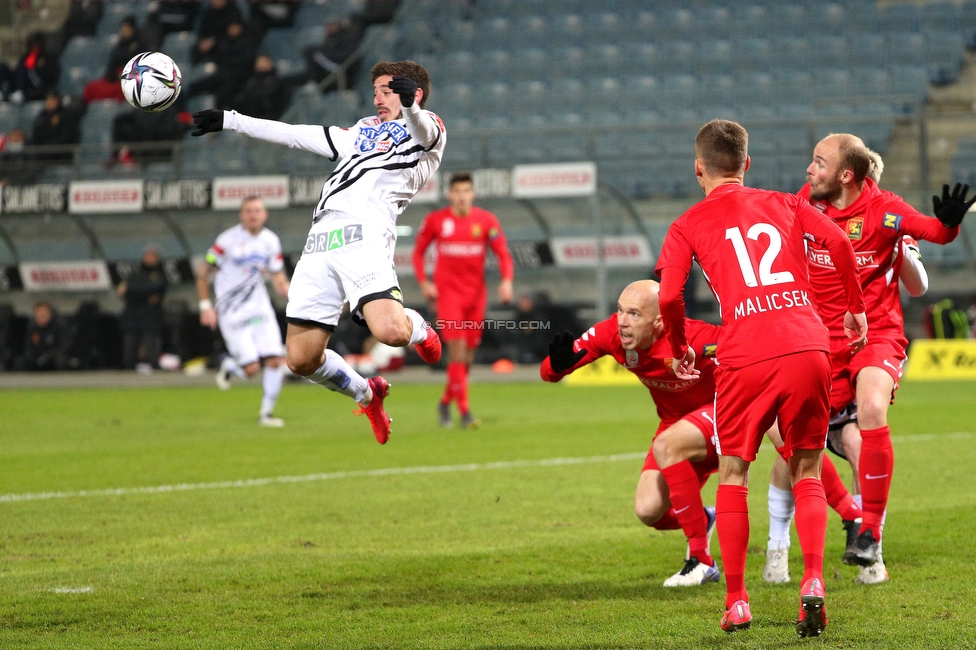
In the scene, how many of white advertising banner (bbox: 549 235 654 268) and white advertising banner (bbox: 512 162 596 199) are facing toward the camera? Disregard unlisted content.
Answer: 2

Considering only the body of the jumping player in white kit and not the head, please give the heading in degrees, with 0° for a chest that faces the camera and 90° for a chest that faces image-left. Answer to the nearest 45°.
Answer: approximately 45°

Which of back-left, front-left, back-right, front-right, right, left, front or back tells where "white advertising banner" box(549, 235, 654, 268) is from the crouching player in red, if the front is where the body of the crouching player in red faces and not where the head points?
back-right

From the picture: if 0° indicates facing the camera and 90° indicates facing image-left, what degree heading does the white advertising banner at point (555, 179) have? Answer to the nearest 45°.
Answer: approximately 0°

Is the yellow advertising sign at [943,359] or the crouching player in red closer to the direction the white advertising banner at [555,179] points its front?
the crouching player in red
